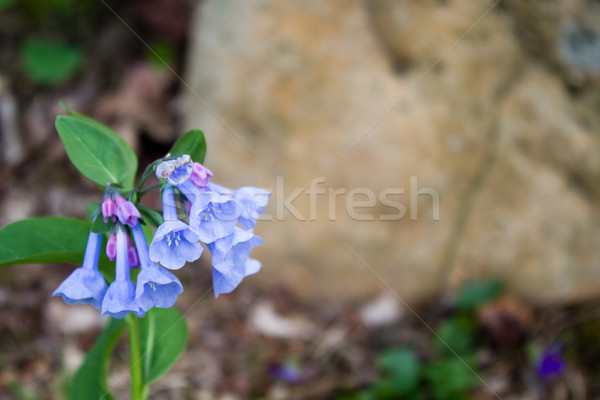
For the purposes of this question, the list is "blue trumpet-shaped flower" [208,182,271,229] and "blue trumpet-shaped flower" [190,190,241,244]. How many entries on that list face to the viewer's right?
1

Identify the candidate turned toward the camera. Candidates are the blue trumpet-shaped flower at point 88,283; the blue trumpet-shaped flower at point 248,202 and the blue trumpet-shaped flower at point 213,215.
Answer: the blue trumpet-shaped flower at point 213,215

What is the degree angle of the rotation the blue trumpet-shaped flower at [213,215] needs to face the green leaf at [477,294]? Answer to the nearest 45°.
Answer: approximately 135° to its left

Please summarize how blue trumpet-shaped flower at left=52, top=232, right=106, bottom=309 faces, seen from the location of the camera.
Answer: facing to the left of the viewer

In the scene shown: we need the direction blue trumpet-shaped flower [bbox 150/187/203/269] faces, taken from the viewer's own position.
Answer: facing the viewer

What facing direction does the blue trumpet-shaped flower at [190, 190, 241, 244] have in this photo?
toward the camera

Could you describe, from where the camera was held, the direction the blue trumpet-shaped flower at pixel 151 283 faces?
facing the viewer and to the right of the viewer

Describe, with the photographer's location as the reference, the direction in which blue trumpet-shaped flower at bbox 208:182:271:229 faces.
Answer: facing to the right of the viewer
